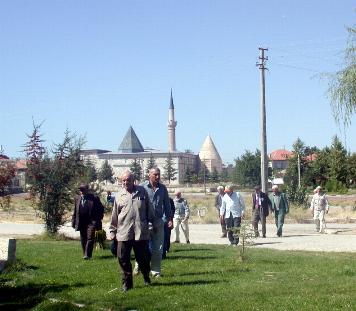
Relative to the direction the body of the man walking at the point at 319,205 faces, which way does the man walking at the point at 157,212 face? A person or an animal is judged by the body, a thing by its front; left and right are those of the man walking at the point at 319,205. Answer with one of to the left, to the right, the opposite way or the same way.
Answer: the same way

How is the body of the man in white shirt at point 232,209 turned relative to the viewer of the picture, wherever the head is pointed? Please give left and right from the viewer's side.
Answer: facing the viewer and to the left of the viewer

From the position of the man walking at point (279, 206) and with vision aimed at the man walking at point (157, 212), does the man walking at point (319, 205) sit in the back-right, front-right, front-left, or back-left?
back-left

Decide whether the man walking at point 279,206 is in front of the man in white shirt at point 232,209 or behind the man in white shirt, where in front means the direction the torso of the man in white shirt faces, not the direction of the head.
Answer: behind

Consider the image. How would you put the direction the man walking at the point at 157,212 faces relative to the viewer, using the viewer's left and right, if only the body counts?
facing the viewer

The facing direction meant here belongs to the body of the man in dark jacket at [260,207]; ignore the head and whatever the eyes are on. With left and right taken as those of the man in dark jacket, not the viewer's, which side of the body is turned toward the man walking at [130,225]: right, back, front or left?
front

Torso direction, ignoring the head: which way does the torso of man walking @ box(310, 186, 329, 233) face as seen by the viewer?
toward the camera

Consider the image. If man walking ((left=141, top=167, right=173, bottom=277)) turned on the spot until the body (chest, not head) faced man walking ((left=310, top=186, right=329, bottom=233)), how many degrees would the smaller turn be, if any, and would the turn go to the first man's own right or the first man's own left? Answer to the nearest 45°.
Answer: approximately 135° to the first man's own left

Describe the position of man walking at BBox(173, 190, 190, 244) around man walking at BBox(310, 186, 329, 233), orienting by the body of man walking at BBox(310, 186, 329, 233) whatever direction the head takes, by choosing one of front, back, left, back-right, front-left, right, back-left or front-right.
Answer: front-right

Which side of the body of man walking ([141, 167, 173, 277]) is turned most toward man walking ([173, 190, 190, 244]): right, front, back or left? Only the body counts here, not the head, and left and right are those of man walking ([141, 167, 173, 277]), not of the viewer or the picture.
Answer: back

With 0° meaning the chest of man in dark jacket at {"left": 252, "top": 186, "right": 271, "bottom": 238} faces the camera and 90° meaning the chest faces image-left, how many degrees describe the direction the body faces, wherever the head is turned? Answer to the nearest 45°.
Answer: approximately 0°
